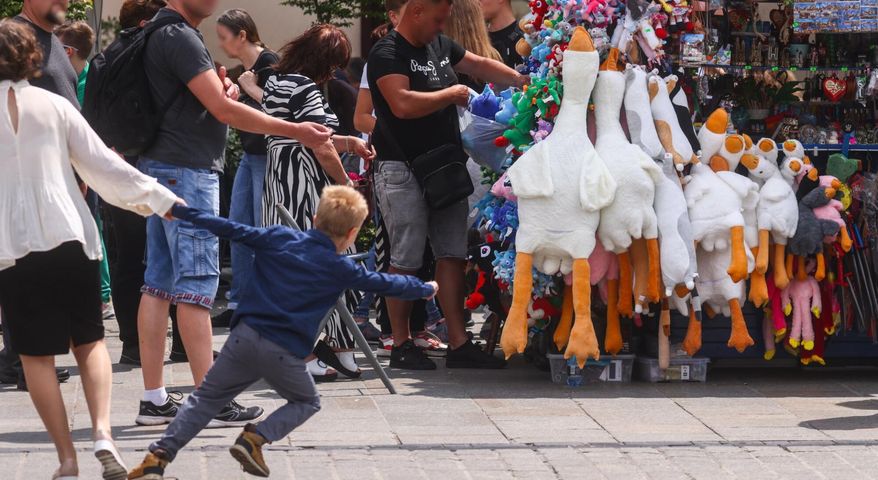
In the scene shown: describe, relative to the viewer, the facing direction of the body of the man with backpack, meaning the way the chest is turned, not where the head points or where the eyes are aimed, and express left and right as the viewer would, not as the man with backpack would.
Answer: facing to the right of the viewer

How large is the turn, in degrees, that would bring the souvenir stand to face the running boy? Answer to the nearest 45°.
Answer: approximately 45° to its right

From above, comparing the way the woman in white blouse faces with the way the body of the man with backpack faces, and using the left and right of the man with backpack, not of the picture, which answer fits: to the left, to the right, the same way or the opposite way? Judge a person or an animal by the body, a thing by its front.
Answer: to the left

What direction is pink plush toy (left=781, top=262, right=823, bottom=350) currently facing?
toward the camera

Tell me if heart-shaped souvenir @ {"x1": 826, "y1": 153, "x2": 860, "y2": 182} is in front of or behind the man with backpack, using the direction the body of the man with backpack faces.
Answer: in front

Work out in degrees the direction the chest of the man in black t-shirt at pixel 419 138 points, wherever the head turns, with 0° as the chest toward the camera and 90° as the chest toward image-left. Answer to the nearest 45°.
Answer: approximately 315°

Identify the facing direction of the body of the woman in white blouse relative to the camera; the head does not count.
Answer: away from the camera

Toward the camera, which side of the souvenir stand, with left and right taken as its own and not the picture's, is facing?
front

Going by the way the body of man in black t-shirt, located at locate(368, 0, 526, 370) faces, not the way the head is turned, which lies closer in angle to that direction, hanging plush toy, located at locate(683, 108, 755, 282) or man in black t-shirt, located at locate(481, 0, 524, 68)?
the hanging plush toy

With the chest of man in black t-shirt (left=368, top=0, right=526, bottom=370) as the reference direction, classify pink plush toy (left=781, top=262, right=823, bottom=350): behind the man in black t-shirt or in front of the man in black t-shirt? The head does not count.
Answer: in front

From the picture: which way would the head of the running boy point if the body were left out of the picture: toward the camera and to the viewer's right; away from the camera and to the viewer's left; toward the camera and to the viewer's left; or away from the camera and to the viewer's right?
away from the camera and to the viewer's right

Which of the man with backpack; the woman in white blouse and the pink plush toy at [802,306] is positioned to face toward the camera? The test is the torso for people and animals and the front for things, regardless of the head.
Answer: the pink plush toy
